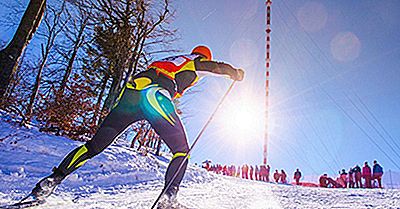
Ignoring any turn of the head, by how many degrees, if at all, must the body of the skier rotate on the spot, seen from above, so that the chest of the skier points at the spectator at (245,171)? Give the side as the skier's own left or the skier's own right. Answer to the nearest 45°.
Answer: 0° — they already face them

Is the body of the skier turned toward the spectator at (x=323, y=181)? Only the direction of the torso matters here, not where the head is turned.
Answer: yes

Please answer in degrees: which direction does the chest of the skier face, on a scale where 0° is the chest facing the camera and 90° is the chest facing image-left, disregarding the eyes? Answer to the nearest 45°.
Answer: approximately 225°

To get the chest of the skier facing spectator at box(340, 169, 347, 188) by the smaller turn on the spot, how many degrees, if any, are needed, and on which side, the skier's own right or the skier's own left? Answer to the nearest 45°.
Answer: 0° — they already face them

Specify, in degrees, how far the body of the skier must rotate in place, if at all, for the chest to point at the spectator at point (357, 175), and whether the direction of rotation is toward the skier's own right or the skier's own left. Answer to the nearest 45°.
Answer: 0° — they already face them

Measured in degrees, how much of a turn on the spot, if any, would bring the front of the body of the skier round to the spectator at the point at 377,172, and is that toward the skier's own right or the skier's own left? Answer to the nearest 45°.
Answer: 0° — they already face them

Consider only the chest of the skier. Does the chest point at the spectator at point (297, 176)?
yes
